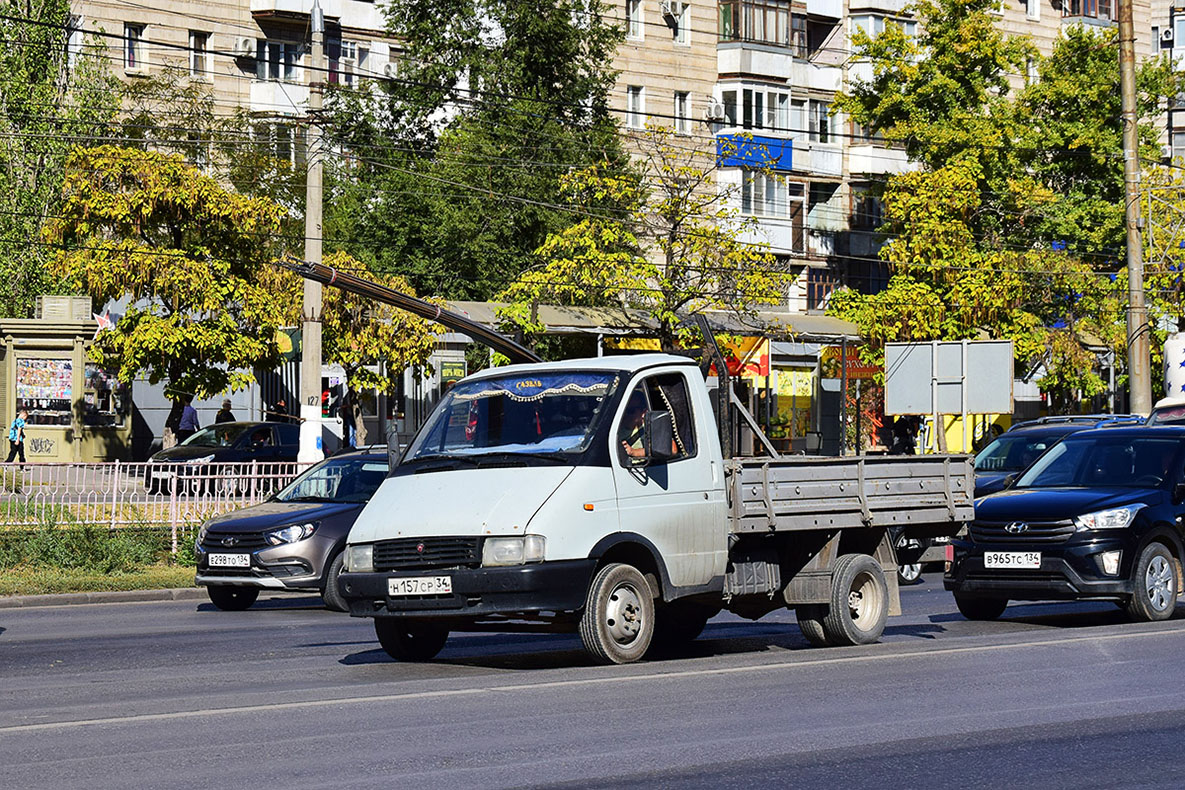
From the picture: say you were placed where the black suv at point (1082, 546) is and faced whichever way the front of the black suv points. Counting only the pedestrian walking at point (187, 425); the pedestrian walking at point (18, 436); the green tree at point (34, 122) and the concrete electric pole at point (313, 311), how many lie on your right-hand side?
4

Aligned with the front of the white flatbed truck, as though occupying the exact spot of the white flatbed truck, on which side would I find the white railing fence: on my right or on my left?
on my right

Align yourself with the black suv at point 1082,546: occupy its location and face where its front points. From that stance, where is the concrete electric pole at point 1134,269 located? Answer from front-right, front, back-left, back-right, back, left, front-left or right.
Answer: back-right

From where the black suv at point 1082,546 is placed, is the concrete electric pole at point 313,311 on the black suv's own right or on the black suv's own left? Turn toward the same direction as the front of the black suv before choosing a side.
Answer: on the black suv's own right

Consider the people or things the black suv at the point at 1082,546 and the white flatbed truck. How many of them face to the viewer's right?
0

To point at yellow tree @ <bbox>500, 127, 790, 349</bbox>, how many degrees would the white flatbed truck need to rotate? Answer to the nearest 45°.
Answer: approximately 135° to its right

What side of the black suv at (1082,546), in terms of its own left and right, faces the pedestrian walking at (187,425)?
right

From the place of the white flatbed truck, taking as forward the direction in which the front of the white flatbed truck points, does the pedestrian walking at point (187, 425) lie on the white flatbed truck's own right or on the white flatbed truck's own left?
on the white flatbed truck's own right

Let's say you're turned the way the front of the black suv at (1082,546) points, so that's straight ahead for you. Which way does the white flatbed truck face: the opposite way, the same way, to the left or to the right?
the same way

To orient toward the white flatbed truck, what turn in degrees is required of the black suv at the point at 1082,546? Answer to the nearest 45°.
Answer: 0° — it already faces it

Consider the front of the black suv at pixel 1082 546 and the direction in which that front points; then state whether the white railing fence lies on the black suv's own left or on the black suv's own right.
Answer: on the black suv's own right
